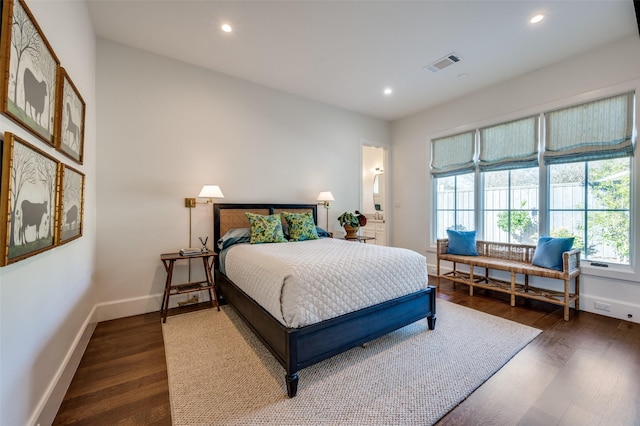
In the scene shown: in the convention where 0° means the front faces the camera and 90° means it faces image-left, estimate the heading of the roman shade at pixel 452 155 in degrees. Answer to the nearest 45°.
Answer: approximately 45°

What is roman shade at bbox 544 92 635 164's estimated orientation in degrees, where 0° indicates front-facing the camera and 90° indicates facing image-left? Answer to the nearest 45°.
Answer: approximately 45°

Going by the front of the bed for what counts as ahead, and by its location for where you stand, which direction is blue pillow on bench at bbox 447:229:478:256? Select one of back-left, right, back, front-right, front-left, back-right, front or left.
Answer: left

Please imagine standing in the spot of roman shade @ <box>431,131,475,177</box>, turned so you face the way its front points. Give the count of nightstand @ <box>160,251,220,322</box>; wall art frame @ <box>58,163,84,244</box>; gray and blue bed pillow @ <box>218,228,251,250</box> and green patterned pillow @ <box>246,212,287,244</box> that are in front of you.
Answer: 4

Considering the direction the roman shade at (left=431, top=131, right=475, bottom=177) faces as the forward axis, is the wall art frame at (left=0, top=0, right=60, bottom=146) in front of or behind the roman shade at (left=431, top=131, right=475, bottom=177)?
in front

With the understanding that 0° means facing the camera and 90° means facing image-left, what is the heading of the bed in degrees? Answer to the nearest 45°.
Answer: approximately 315°
